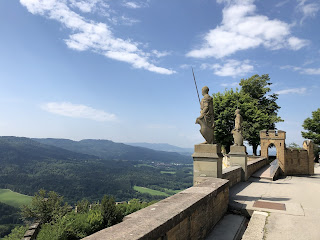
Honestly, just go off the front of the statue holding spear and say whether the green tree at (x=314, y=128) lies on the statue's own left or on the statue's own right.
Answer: on the statue's own right

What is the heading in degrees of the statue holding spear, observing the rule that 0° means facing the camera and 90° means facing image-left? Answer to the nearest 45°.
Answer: approximately 90°

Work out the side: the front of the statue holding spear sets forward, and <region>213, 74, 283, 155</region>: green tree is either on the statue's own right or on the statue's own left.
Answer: on the statue's own right

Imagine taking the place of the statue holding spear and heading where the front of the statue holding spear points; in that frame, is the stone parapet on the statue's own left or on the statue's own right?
on the statue's own left

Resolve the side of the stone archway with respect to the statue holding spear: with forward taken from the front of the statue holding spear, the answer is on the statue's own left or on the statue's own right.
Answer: on the statue's own right

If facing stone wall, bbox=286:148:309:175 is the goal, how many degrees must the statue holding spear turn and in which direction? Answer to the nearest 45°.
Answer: approximately 135° to its right
